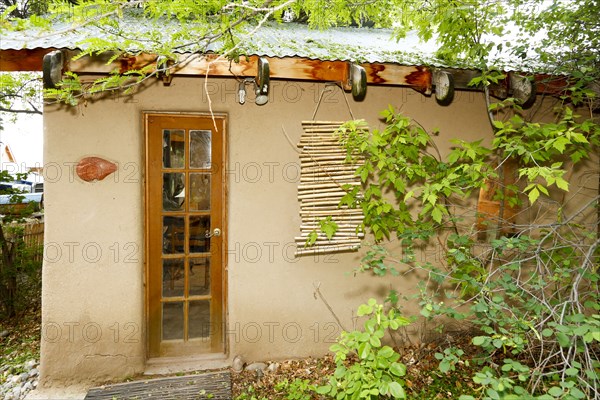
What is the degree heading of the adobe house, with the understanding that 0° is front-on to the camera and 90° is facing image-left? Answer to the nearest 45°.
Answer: approximately 0°
